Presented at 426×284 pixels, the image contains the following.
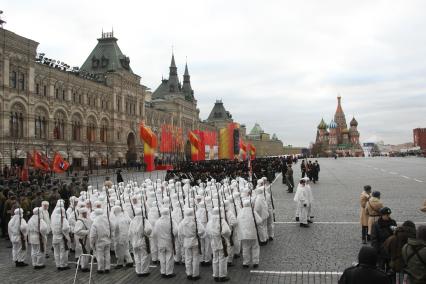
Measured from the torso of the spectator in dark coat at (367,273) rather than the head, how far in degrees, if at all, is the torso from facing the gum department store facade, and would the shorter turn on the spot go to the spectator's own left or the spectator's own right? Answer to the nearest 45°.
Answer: approximately 45° to the spectator's own left

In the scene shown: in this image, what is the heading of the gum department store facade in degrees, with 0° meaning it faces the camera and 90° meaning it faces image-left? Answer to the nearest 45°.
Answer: approximately 315°

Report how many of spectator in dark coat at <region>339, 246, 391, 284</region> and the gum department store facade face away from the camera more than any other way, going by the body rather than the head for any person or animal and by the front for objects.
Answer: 1

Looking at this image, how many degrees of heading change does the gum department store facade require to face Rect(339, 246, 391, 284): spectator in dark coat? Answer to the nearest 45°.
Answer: approximately 45° to its right

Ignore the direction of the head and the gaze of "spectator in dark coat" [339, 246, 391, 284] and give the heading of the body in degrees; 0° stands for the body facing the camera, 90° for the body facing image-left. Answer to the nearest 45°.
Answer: approximately 180°

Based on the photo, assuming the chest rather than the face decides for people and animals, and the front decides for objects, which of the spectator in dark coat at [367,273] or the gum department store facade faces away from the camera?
the spectator in dark coat

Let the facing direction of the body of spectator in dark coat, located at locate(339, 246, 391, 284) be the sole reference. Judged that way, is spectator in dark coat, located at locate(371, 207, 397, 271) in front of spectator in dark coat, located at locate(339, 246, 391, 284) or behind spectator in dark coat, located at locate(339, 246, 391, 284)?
in front

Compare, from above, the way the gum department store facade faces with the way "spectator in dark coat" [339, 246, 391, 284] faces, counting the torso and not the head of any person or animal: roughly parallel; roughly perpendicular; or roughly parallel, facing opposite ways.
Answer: roughly perpendicular

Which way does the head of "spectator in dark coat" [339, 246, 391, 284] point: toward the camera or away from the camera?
away from the camera

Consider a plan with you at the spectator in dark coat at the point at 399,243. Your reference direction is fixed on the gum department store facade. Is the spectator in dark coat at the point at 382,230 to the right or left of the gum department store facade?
right
